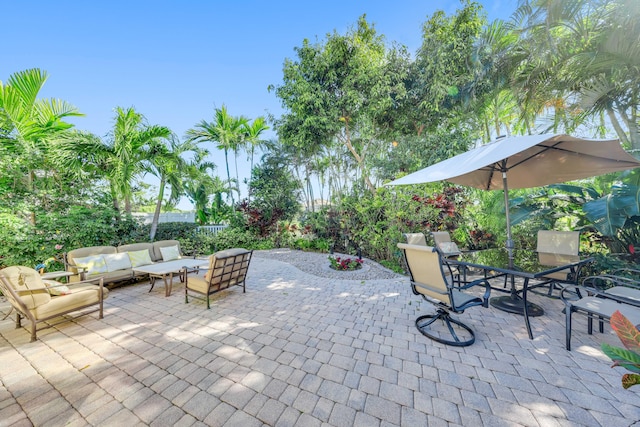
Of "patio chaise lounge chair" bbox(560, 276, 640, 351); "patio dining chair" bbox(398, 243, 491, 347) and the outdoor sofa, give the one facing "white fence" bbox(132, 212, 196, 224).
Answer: "patio chaise lounge chair" bbox(560, 276, 640, 351)

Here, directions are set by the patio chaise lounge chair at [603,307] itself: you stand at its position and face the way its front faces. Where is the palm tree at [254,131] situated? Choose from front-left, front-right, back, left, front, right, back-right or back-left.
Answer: front

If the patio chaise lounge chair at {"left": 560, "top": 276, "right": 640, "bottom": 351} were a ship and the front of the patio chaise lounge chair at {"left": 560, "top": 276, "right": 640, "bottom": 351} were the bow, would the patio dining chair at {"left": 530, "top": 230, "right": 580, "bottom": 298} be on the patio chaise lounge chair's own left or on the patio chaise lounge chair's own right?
on the patio chaise lounge chair's own right

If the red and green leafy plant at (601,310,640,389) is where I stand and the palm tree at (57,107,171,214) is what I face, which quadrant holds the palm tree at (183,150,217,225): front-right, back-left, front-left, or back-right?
front-right

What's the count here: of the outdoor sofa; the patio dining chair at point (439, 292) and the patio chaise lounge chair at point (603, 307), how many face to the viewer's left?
1

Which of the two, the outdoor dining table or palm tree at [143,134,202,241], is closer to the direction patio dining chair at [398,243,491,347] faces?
the outdoor dining table

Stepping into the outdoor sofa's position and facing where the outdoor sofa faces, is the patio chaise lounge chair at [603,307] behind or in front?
in front

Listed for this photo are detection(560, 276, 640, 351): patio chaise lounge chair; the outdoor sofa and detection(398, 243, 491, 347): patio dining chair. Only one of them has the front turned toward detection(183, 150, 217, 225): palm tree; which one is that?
detection(560, 276, 640, 351): patio chaise lounge chair

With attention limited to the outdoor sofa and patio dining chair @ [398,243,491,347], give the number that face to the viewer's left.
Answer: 0

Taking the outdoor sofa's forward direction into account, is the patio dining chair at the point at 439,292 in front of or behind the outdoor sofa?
in front

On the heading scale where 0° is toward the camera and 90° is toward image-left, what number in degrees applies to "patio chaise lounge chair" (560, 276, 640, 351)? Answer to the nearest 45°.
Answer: approximately 90°

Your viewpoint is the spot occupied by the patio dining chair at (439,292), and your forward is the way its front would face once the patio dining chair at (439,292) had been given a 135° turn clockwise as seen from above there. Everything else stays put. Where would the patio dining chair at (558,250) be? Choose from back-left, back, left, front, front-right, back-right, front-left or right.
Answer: back-left

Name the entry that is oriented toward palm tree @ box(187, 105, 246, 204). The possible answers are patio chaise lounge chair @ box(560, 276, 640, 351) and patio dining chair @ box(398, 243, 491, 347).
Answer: patio chaise lounge chair @ box(560, 276, 640, 351)
